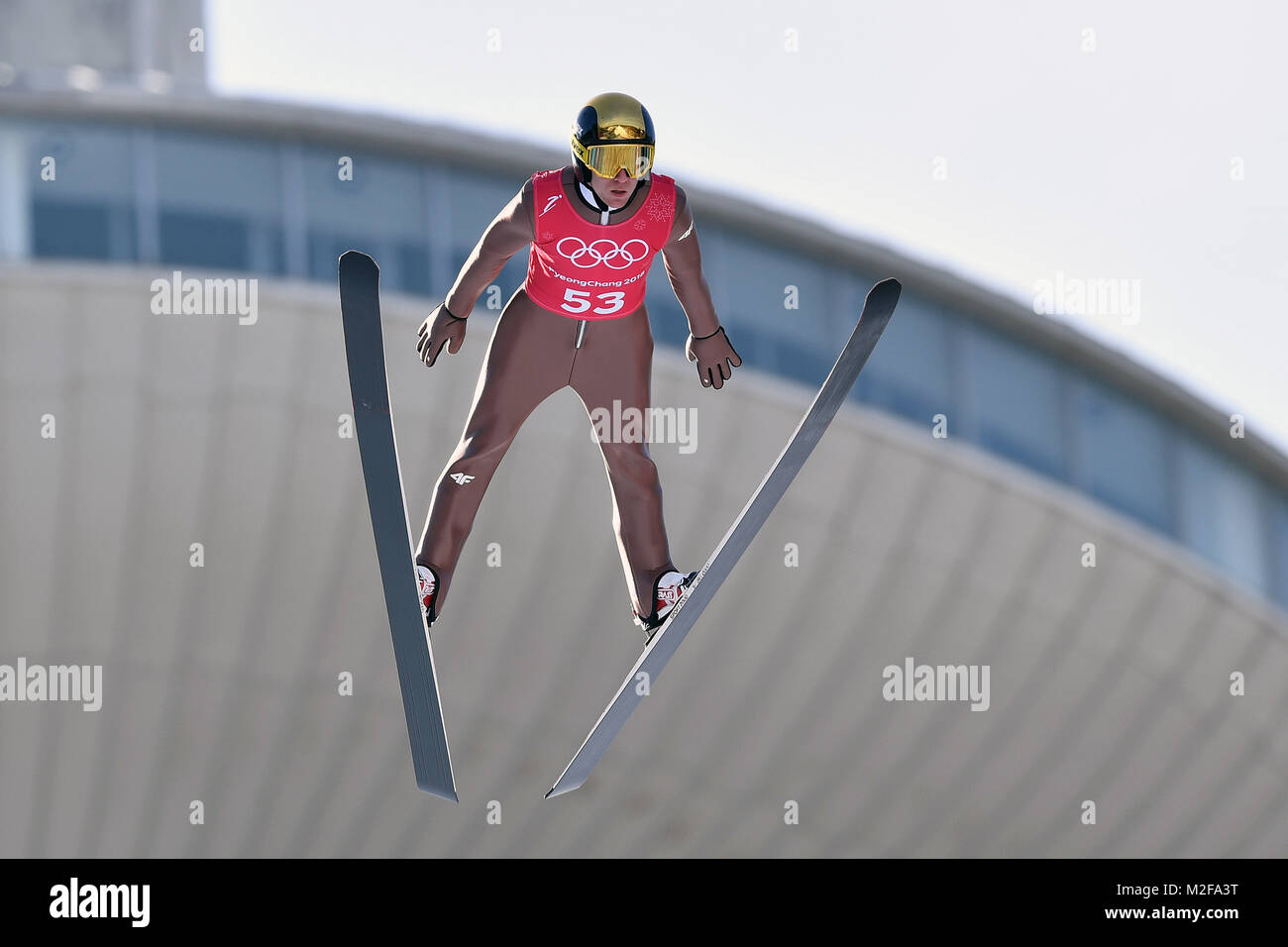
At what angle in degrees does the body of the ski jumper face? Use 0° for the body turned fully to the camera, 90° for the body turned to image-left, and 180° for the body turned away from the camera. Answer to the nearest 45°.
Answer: approximately 0°
